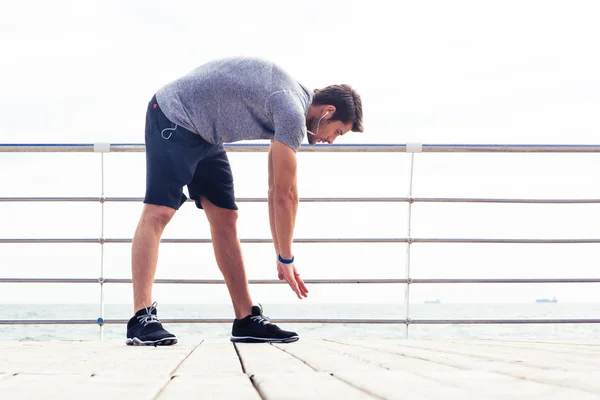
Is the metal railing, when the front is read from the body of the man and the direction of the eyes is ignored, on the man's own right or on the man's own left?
on the man's own left

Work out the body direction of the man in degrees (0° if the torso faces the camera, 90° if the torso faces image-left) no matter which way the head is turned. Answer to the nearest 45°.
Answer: approximately 270°
